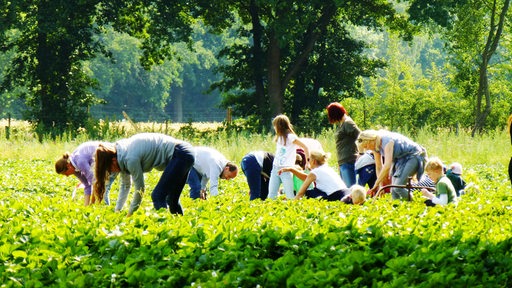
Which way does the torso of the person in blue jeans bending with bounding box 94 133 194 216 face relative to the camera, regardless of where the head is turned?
to the viewer's left

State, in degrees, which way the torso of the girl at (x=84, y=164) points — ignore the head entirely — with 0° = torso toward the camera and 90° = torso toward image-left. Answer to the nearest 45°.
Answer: approximately 90°

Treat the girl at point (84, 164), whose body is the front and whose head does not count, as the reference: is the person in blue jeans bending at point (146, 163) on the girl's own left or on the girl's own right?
on the girl's own left

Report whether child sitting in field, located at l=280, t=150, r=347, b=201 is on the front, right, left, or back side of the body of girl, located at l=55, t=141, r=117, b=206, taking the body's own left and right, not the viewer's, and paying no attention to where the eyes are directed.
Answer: back

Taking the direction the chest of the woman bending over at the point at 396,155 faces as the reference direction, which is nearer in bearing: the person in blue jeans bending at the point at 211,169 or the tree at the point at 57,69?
the person in blue jeans bending

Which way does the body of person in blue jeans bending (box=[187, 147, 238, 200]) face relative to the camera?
to the viewer's right

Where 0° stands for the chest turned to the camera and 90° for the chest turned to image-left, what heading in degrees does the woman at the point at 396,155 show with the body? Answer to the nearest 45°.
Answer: approximately 90°

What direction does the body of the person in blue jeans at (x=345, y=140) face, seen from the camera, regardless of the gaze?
to the viewer's left
